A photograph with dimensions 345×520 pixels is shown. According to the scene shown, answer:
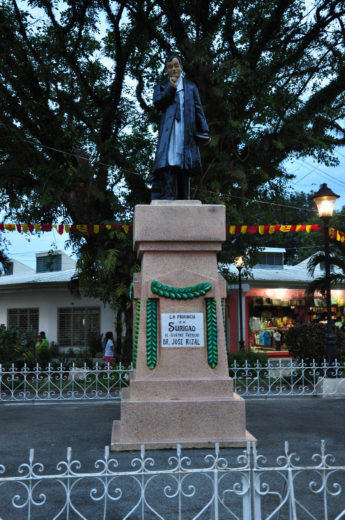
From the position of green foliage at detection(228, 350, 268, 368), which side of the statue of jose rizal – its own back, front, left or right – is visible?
back

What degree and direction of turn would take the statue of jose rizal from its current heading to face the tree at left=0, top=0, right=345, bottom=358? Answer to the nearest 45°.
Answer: approximately 180°

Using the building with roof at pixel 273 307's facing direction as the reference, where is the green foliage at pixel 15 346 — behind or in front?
in front

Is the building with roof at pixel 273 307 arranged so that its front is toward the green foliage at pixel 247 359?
yes

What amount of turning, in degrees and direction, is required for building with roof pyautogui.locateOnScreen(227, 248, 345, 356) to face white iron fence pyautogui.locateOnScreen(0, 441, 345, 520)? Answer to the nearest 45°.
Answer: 0° — it already faces it

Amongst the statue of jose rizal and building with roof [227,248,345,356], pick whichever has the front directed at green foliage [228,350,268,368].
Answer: the building with roof

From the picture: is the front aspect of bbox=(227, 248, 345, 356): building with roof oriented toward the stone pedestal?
yes

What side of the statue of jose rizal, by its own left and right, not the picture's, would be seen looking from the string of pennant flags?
back

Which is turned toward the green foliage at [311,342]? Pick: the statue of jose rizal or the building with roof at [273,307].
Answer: the building with roof

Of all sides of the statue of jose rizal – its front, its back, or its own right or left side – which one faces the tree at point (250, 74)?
back

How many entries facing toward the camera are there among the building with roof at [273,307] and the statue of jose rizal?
2

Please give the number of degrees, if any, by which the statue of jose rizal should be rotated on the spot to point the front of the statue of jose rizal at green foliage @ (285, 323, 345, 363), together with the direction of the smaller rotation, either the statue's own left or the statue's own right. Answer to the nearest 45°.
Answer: approximately 135° to the statue's own left
